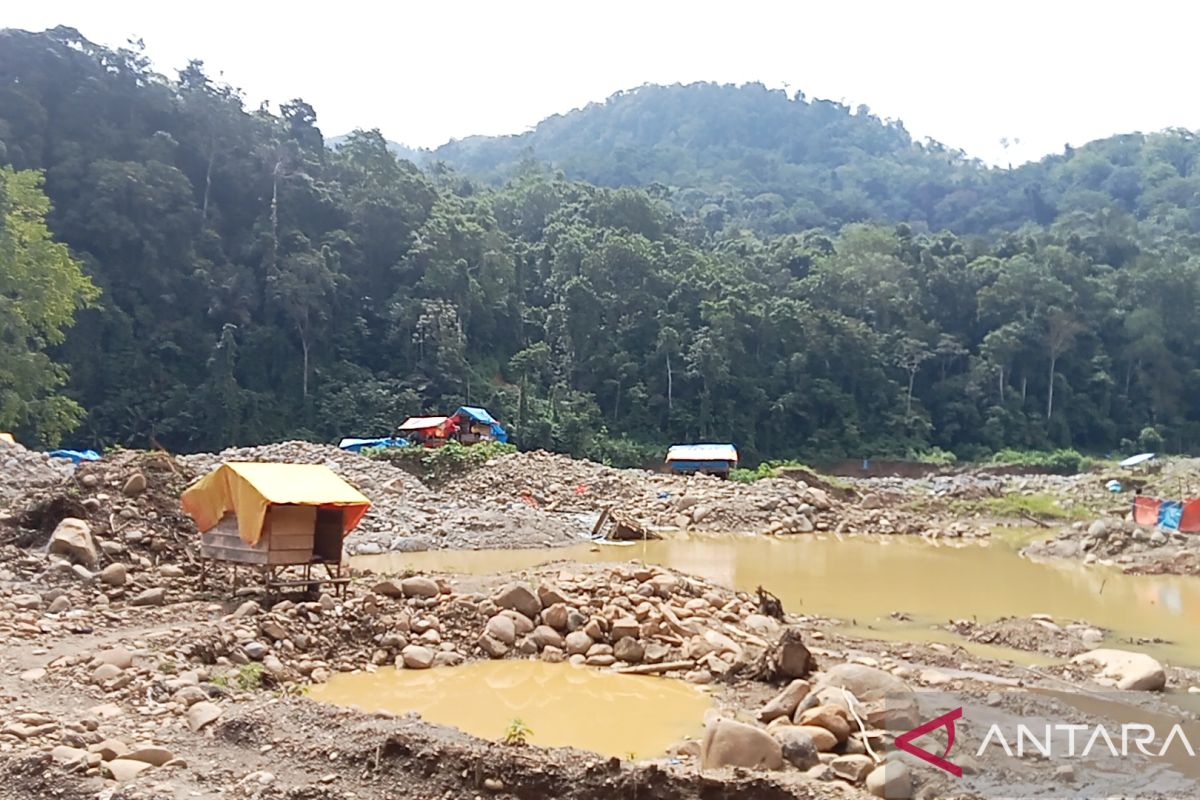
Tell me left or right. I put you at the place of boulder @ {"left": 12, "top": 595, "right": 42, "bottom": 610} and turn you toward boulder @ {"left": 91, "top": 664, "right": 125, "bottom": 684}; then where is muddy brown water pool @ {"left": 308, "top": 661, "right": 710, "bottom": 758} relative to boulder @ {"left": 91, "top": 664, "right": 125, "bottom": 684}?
left

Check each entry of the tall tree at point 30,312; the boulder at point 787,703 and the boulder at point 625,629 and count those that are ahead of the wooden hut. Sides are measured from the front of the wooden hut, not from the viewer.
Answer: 2

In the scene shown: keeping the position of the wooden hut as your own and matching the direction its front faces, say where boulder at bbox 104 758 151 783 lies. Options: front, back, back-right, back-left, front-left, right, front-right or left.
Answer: front-right

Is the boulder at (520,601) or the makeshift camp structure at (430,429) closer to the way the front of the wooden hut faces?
the boulder

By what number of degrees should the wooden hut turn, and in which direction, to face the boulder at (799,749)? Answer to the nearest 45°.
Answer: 0° — it already faces it

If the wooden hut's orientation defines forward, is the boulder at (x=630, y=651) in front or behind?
in front

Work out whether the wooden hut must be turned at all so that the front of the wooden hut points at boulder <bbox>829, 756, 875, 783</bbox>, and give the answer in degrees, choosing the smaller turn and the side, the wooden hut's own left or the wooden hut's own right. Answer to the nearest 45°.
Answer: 0° — it already faces it

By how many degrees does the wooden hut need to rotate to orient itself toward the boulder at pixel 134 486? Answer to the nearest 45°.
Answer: approximately 180°

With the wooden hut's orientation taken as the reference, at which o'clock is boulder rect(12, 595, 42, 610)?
The boulder is roughly at 4 o'clock from the wooden hut.

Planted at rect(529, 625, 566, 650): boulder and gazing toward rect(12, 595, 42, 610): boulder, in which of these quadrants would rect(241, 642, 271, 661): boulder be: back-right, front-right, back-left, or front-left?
front-left

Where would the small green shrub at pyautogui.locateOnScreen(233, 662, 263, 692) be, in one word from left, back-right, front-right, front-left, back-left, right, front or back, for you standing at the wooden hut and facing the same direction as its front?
front-right

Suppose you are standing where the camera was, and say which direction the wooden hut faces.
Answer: facing the viewer and to the right of the viewer

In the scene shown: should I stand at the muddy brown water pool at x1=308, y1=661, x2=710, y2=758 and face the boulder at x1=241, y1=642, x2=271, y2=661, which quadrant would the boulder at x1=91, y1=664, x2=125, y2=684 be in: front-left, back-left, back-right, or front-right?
front-left

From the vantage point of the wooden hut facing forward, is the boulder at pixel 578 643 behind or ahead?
ahead

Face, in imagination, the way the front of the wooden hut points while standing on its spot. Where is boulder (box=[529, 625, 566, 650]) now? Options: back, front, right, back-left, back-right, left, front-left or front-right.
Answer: front
